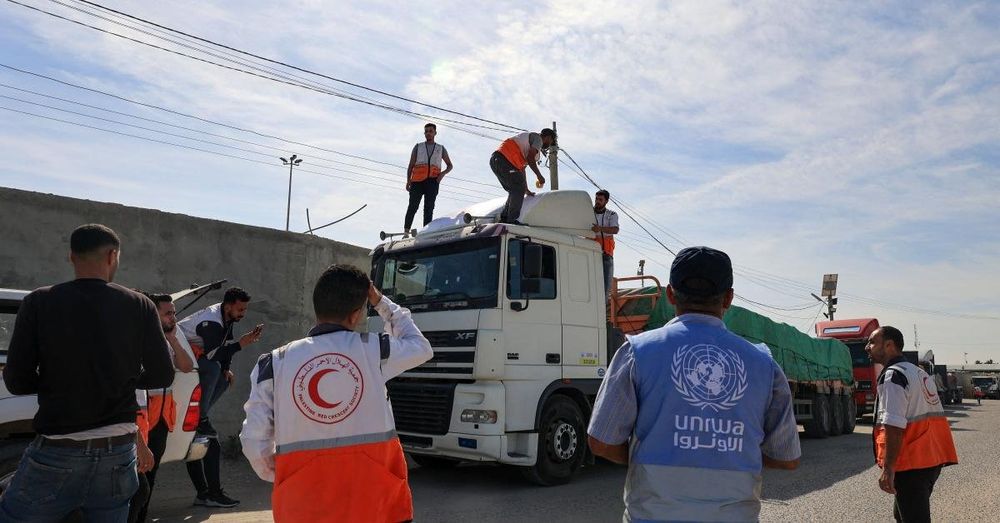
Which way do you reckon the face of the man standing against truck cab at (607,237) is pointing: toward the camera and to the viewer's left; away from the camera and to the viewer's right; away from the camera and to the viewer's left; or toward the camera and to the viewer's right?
toward the camera and to the viewer's left

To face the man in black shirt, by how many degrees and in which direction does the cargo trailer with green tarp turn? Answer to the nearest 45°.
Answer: approximately 45° to its left

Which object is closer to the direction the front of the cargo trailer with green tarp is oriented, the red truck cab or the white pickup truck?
the white pickup truck

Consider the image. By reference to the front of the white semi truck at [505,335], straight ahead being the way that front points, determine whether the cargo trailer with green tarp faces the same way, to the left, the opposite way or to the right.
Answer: the same way

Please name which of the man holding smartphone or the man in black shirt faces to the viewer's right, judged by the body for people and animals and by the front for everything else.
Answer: the man holding smartphone

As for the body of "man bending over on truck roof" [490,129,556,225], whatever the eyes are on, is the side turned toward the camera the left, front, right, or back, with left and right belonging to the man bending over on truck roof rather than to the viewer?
right

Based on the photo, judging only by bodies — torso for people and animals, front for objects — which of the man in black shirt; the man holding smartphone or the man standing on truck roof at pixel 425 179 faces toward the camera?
the man standing on truck roof

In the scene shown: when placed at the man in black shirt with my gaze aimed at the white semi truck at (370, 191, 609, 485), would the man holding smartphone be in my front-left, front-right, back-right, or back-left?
front-left

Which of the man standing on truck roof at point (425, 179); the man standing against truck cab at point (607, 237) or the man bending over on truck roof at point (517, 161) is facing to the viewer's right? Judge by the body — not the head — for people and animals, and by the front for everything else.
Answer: the man bending over on truck roof at point (517, 161)

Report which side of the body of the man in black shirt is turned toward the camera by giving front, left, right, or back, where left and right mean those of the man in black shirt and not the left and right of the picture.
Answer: back

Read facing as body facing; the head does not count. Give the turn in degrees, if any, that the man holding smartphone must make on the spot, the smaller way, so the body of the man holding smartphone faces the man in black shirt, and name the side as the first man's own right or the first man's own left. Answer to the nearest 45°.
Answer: approximately 90° to the first man's own right

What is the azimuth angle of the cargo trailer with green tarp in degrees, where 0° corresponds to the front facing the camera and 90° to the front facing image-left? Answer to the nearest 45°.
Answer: approximately 45°

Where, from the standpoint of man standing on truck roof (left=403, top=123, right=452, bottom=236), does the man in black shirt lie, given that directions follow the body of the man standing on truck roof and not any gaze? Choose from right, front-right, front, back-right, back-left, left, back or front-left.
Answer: front

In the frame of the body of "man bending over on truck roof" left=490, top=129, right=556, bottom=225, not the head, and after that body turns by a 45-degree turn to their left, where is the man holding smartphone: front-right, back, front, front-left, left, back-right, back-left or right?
back

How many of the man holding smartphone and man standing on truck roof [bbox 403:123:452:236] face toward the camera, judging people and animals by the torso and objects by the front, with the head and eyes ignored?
1

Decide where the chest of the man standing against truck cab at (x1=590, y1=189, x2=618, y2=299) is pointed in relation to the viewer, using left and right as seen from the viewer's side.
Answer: facing the viewer and to the left of the viewer

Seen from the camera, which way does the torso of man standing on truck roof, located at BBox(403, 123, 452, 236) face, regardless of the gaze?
toward the camera

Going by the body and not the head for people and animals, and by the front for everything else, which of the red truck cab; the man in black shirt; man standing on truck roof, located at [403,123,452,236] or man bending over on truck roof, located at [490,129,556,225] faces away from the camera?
the man in black shirt

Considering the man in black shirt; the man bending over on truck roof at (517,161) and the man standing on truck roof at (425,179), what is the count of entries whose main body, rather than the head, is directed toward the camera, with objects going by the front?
1
